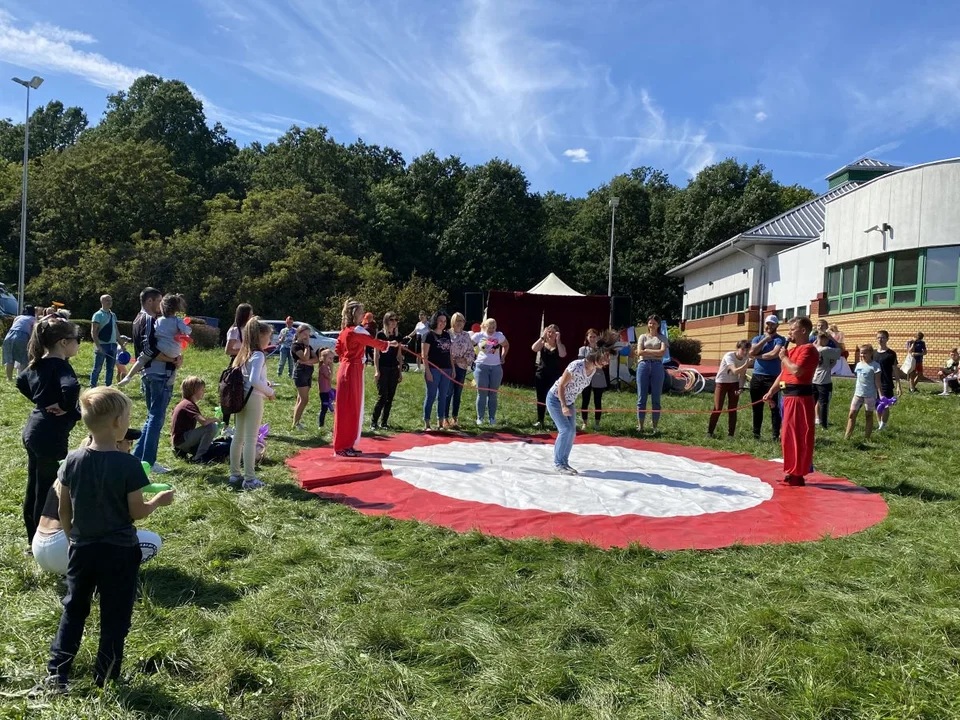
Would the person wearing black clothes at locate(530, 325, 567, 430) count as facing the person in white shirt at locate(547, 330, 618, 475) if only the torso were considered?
yes

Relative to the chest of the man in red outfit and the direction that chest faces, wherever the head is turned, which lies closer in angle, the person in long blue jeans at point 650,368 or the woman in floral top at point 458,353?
the woman in floral top

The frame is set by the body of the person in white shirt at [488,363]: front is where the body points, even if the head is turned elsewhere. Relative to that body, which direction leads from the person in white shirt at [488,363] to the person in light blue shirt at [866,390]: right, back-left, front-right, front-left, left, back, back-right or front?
left

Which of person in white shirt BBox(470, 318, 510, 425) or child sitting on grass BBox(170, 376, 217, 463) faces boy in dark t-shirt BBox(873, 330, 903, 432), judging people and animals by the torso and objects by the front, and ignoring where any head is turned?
the child sitting on grass

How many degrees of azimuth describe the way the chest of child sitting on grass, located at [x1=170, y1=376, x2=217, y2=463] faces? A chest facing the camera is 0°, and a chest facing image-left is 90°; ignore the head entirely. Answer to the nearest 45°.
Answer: approximately 270°

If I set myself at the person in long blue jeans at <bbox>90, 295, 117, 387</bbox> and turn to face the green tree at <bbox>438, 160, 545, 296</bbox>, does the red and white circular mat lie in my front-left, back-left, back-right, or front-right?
back-right

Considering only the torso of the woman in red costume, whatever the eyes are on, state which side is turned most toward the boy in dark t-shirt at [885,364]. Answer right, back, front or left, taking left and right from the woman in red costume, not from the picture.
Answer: front

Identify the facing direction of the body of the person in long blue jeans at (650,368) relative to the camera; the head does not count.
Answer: toward the camera

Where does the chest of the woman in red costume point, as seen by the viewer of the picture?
to the viewer's right

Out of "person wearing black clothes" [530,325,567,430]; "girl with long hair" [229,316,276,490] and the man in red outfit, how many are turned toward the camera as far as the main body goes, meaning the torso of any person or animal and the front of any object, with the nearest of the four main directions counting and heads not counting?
1

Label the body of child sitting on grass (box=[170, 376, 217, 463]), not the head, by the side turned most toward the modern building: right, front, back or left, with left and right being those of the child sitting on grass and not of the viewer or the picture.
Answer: front

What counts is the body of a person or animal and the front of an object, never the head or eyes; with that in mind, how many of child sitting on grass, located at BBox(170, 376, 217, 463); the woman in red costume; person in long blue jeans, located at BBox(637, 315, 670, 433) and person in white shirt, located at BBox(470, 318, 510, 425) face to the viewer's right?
2

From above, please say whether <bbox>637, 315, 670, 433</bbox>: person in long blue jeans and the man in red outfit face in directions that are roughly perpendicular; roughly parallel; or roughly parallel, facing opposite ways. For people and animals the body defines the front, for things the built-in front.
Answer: roughly perpendicular

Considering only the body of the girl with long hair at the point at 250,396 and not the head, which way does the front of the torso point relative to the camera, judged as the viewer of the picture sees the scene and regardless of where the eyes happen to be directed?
to the viewer's right

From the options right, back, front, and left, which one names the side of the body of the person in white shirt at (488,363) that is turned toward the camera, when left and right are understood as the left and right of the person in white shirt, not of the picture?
front

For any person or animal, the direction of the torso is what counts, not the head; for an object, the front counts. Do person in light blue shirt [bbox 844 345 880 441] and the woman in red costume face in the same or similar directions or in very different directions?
very different directions

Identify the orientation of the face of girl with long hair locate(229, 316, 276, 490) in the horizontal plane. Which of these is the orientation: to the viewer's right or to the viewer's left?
to the viewer's right

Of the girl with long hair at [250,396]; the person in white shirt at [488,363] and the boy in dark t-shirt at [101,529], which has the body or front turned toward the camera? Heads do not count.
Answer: the person in white shirt

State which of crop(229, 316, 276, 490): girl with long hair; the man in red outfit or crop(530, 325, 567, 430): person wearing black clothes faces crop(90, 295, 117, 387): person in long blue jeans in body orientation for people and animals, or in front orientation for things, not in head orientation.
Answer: the man in red outfit

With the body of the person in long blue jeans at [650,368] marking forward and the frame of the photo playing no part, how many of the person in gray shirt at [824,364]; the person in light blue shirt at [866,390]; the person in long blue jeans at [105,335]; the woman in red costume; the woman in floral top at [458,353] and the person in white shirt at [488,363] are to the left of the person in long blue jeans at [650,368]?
2

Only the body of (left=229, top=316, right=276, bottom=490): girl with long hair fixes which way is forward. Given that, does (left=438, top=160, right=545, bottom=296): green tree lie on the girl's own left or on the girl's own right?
on the girl's own left
